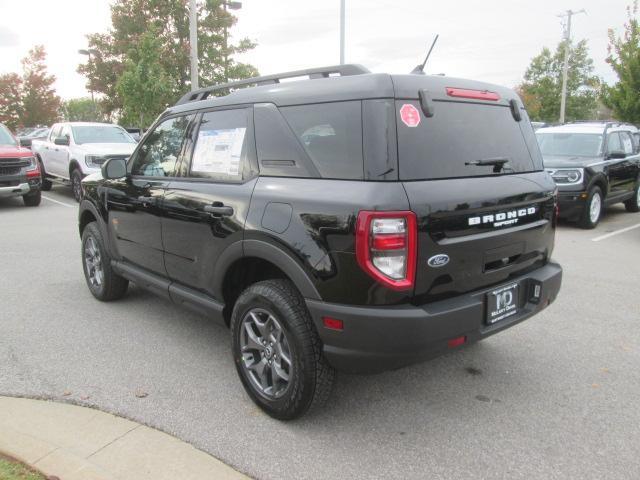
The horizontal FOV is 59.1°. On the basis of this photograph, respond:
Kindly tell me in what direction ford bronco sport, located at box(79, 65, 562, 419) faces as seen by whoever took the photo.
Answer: facing away from the viewer and to the left of the viewer

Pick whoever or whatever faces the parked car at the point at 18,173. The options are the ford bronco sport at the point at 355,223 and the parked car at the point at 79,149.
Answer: the ford bronco sport

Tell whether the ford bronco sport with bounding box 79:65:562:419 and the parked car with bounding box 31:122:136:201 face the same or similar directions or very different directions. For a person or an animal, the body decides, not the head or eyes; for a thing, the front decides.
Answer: very different directions

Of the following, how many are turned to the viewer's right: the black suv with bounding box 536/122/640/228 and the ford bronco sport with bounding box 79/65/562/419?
0

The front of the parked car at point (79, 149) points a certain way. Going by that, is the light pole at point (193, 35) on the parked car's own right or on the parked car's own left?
on the parked car's own left

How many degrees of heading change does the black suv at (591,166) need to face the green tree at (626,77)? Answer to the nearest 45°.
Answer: approximately 135° to its right

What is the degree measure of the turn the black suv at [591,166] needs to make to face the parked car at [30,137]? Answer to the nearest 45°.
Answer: approximately 45° to its right

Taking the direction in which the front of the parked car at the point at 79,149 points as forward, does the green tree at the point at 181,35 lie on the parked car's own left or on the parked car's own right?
on the parked car's own left

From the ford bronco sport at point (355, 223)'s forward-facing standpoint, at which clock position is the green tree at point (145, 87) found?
The green tree is roughly at 1 o'clock from the ford bronco sport.

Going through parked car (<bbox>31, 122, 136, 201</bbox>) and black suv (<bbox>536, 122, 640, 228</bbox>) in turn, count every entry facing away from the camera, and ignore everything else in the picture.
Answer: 0

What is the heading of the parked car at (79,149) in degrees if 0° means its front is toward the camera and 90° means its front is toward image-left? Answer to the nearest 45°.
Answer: approximately 315°
